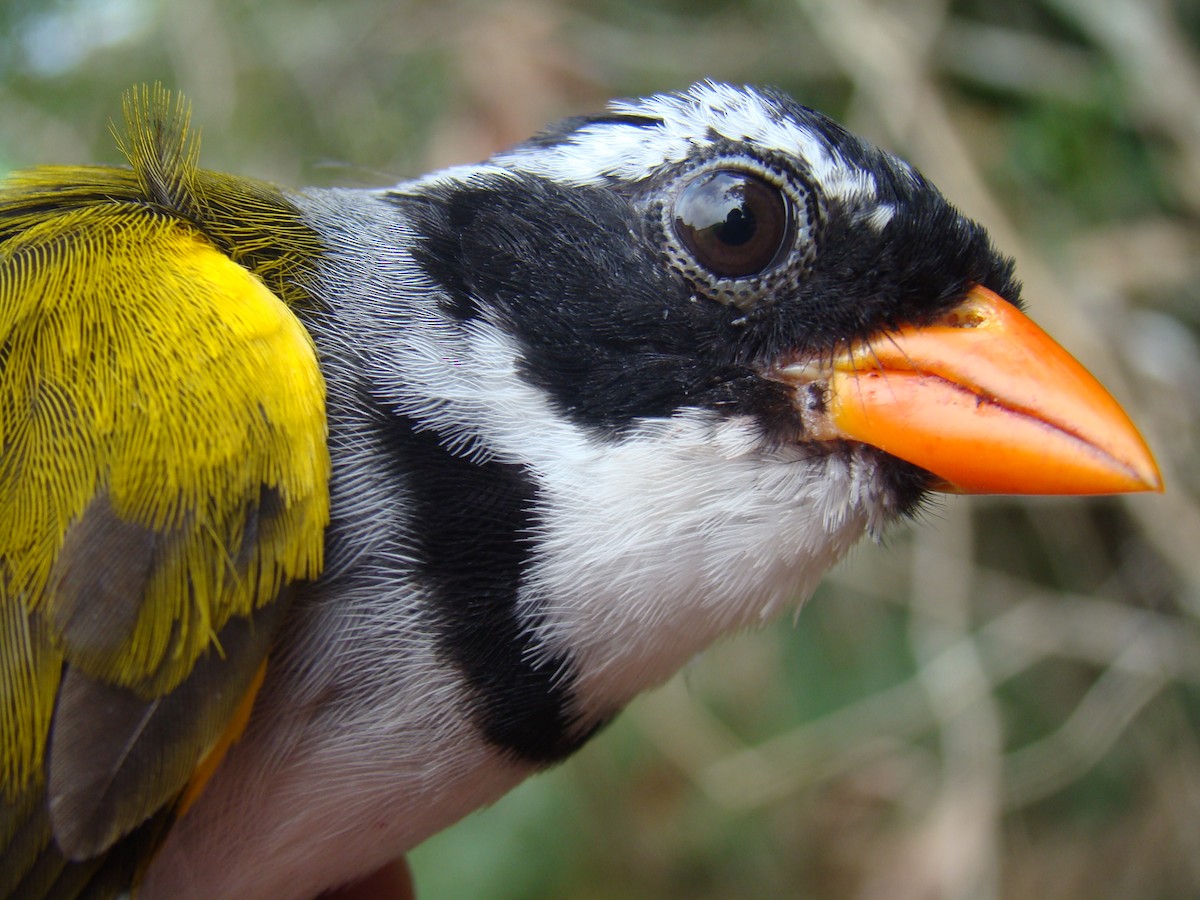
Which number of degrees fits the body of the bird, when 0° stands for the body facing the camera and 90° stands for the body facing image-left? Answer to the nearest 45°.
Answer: approximately 270°
